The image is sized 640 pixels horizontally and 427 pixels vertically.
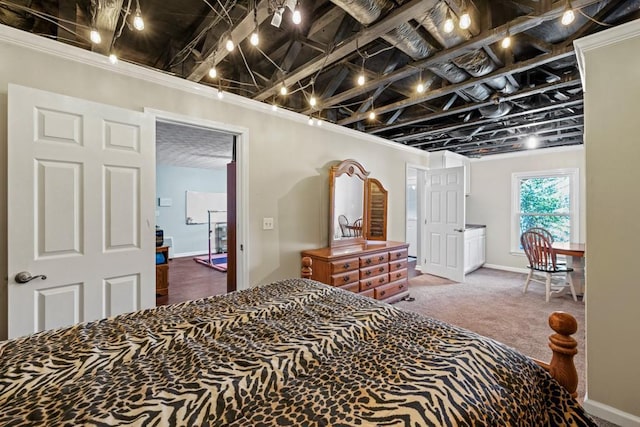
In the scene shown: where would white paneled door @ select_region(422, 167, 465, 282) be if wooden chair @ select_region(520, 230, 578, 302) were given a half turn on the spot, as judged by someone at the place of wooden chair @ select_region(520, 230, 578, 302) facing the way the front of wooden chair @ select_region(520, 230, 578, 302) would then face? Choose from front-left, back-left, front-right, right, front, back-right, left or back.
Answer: front-right

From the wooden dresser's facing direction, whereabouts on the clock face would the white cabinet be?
The white cabinet is roughly at 9 o'clock from the wooden dresser.

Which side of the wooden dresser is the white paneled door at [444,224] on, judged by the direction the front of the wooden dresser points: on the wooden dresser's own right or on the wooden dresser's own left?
on the wooden dresser's own left

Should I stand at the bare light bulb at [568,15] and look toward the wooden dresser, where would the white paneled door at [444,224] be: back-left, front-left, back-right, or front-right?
front-right

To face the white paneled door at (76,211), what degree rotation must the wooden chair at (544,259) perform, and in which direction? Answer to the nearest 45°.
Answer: approximately 180°

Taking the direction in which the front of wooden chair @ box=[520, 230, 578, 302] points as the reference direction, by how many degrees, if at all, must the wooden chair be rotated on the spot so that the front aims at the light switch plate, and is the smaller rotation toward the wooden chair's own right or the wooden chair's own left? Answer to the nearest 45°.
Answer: approximately 180°

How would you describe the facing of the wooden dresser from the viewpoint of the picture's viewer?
facing the viewer and to the right of the viewer

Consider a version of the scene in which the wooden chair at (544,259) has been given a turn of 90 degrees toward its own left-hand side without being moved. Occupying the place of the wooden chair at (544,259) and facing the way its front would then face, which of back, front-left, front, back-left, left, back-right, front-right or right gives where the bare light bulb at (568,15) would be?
back-left

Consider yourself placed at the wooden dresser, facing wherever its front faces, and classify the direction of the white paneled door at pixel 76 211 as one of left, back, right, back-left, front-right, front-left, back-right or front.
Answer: right

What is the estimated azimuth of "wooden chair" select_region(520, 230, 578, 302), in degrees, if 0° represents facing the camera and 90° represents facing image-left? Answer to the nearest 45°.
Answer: approximately 225°

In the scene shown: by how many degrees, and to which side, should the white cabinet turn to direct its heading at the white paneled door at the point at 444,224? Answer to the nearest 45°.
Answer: approximately 135° to its right

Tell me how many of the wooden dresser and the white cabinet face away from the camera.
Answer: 0

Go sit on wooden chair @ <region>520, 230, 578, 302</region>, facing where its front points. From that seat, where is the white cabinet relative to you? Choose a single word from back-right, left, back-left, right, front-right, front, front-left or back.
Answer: left
